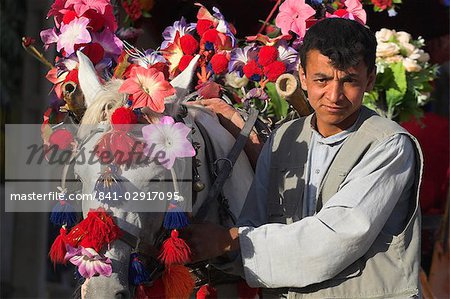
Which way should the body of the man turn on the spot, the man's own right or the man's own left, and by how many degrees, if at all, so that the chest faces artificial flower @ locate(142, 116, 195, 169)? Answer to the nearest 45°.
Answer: approximately 45° to the man's own right

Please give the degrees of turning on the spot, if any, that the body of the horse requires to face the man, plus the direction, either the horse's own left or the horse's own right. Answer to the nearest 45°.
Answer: approximately 135° to the horse's own left

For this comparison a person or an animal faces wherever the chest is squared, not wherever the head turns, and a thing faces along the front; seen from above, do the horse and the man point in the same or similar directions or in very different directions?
same or similar directions

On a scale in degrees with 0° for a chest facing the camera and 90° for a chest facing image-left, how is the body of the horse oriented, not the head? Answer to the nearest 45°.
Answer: approximately 45°

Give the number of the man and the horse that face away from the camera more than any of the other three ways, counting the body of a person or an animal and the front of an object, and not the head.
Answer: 0

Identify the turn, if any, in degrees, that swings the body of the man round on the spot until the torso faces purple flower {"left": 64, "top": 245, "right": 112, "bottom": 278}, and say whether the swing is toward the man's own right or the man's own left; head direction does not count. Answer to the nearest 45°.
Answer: approximately 45° to the man's own right

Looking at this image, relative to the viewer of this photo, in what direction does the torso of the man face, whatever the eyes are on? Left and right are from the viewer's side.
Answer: facing the viewer and to the left of the viewer
